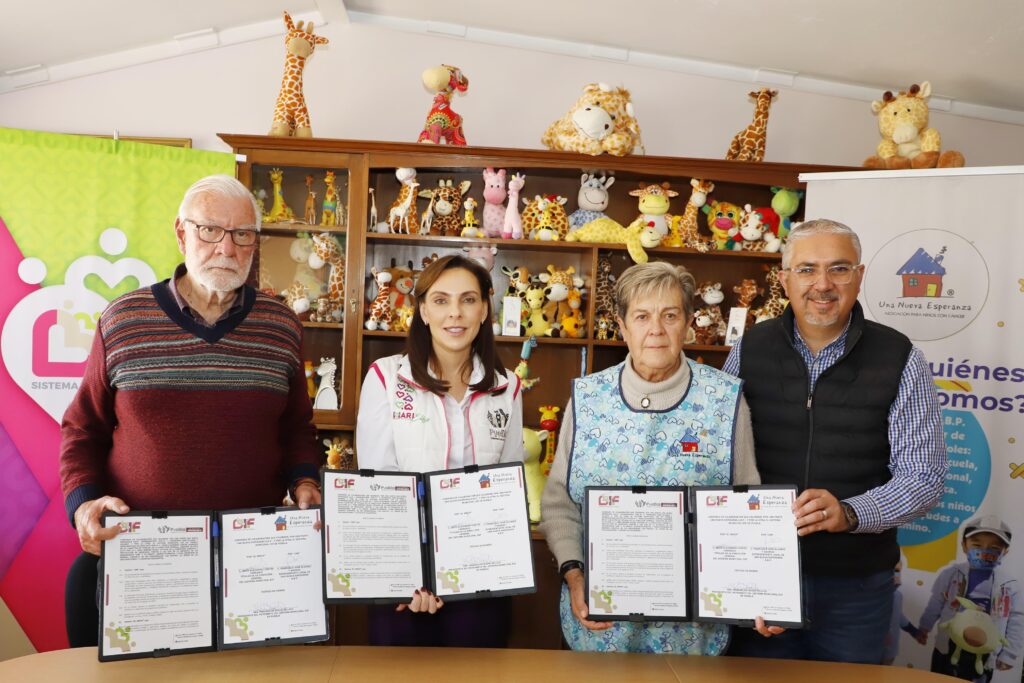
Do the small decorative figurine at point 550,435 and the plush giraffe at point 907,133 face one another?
no

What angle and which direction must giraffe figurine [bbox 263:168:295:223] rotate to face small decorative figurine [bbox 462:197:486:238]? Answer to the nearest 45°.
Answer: approximately 135° to its left

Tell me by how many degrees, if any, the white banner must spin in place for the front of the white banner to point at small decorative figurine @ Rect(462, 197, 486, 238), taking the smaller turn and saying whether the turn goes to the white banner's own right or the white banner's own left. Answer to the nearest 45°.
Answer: approximately 90° to the white banner's own right

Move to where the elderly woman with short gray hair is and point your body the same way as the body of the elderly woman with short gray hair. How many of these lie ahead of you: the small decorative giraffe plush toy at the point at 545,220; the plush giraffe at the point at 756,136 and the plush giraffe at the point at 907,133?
0

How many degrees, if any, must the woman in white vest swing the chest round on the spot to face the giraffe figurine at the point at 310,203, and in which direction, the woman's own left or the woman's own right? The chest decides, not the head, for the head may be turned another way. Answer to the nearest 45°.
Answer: approximately 180°

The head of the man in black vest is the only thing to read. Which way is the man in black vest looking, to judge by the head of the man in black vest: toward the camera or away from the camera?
toward the camera

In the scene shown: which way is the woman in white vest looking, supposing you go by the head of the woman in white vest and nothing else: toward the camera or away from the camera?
toward the camera

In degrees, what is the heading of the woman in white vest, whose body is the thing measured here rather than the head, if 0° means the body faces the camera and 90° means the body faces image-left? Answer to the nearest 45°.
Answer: approximately 0°

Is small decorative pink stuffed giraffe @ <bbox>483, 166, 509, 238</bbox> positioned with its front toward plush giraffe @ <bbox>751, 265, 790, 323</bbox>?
no

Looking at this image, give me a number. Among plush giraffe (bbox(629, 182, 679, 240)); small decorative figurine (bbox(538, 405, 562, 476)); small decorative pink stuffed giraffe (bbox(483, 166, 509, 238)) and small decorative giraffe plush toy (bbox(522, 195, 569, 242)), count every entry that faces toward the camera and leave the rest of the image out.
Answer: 4

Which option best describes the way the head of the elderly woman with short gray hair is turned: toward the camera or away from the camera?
toward the camera

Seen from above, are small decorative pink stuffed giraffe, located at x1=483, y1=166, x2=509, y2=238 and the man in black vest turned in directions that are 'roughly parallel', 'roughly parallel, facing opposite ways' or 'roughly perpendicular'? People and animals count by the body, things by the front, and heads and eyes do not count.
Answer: roughly parallel

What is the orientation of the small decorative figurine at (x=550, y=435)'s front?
toward the camera

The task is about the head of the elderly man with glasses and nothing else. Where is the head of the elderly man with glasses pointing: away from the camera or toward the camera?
toward the camera

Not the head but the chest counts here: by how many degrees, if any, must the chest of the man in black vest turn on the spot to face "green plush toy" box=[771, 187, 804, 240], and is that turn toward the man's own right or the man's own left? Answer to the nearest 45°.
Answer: approximately 180°

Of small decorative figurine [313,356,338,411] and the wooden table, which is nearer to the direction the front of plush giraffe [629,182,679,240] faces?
the wooden table

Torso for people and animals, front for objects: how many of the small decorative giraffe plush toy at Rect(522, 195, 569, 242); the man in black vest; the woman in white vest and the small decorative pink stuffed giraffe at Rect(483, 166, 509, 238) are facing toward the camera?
4

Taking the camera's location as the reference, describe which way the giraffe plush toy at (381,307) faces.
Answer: facing the viewer and to the right of the viewer

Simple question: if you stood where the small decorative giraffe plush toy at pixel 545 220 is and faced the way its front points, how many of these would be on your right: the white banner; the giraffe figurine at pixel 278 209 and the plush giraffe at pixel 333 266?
2

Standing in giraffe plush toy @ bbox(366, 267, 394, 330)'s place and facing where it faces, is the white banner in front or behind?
in front
